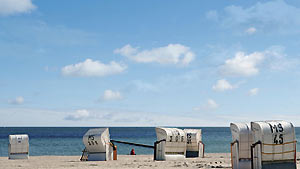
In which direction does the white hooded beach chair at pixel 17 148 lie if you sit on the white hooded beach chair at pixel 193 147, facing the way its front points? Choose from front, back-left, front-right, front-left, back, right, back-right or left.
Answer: back-left

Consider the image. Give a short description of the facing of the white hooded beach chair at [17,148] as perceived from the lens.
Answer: facing away from the viewer

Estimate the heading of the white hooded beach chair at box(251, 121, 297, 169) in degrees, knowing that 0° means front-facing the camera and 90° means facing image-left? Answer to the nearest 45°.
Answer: approximately 135°

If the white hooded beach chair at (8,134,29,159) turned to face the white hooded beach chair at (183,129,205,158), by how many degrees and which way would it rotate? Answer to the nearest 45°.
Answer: approximately 90° to its right

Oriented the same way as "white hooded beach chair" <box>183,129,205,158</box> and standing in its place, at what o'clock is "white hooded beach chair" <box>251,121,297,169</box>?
"white hooded beach chair" <box>251,121,297,169</box> is roughly at 4 o'clock from "white hooded beach chair" <box>183,129,205,158</box>.

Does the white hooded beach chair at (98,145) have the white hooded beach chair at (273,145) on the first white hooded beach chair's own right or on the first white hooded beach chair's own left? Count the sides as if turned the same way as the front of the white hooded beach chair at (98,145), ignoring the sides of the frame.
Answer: on the first white hooded beach chair's own right

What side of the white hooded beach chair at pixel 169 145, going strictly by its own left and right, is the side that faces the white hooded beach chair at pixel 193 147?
right

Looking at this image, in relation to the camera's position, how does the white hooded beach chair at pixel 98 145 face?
facing away from the viewer and to the right of the viewer

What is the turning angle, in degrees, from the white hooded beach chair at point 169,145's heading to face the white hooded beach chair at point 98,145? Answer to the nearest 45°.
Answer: approximately 45° to its left

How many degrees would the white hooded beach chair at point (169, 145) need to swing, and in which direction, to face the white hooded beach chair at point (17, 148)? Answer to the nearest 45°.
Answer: approximately 45° to its left
